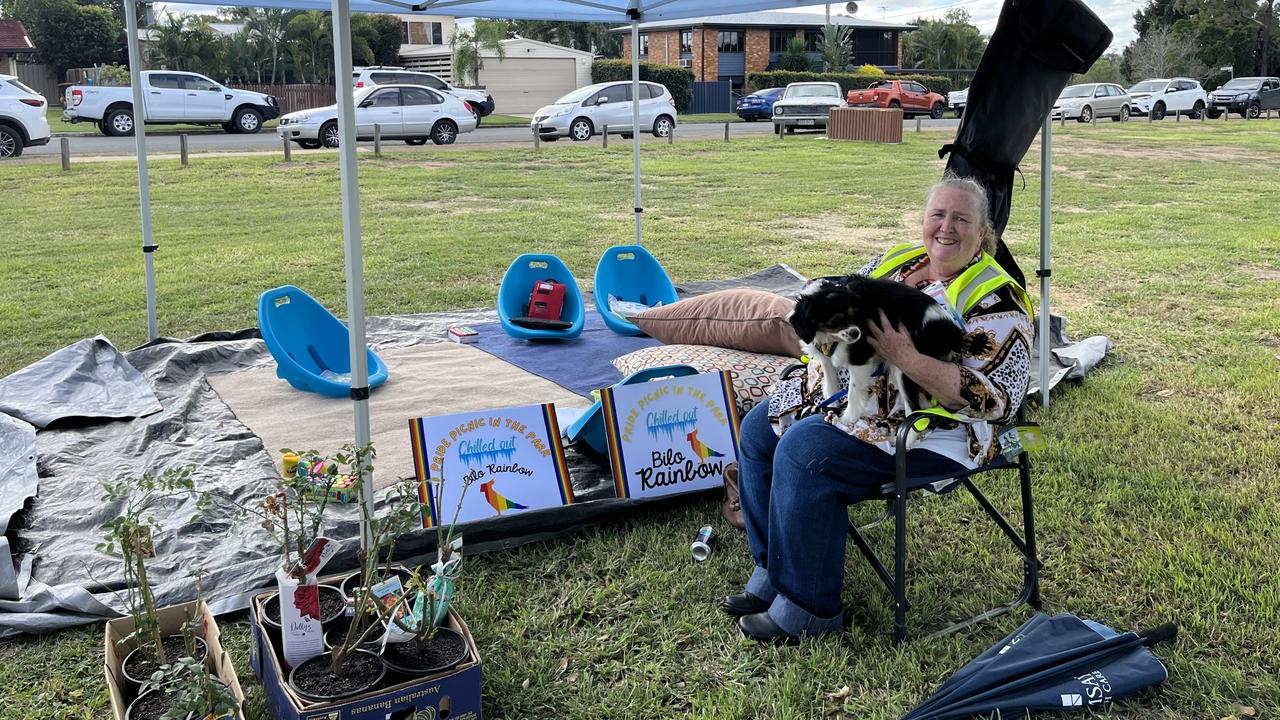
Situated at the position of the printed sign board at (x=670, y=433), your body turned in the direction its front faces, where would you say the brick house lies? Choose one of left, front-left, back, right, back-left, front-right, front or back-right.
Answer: back

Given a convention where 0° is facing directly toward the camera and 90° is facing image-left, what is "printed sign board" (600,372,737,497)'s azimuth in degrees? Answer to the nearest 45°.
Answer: approximately 0°

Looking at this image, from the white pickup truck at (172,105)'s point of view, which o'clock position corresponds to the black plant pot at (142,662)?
The black plant pot is roughly at 3 o'clock from the white pickup truck.

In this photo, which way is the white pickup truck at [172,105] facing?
to the viewer's right

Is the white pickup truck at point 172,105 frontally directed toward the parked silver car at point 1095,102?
yes

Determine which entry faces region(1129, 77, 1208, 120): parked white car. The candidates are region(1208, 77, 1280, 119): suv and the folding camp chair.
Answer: the suv

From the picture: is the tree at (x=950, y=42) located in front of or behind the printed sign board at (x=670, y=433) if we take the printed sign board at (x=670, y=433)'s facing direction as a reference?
behind

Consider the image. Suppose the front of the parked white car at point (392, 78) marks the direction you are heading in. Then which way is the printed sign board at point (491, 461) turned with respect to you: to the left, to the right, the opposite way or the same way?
to the right

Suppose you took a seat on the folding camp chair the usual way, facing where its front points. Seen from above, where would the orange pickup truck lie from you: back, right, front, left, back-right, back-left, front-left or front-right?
back-right
